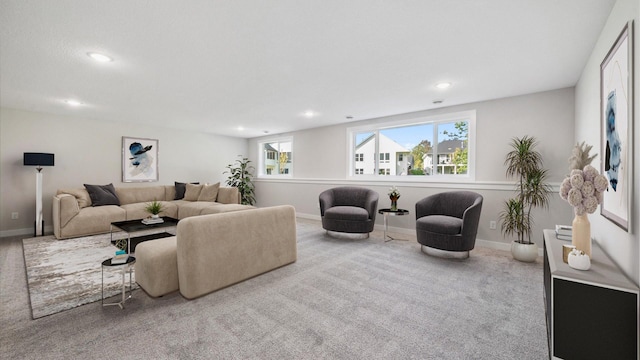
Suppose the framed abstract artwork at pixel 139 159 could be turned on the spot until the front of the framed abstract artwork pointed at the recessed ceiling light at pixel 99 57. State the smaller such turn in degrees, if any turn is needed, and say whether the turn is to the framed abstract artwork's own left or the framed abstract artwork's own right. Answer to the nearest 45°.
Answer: approximately 45° to the framed abstract artwork's own right

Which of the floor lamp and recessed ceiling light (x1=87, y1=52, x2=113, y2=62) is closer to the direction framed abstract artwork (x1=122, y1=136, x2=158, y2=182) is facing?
the recessed ceiling light

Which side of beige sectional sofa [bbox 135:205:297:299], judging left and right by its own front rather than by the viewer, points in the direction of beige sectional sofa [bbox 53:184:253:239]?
front

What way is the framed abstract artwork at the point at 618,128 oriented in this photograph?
to the viewer's left

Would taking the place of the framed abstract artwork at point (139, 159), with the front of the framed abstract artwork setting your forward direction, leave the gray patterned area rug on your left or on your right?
on your right

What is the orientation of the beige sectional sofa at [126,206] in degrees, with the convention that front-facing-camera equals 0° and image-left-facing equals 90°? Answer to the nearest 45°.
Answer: approximately 0°

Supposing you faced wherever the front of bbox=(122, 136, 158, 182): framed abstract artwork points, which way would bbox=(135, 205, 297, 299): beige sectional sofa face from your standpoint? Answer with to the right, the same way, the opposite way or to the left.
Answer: the opposite way

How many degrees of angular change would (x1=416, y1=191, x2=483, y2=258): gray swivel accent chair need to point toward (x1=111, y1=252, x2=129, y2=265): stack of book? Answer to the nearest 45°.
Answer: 0° — it already faces it

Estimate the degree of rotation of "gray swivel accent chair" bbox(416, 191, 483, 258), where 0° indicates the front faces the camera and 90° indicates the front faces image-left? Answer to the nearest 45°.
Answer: approximately 45°

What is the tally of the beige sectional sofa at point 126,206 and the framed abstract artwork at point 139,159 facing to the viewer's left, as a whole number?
0

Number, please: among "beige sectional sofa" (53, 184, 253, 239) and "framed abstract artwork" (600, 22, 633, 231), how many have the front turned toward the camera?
1

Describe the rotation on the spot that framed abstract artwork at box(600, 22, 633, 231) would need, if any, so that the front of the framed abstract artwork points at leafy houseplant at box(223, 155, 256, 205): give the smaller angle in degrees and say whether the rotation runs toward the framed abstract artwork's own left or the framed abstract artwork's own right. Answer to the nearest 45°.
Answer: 0° — it already faces it

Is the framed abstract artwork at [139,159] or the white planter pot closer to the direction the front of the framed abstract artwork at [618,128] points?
the framed abstract artwork
